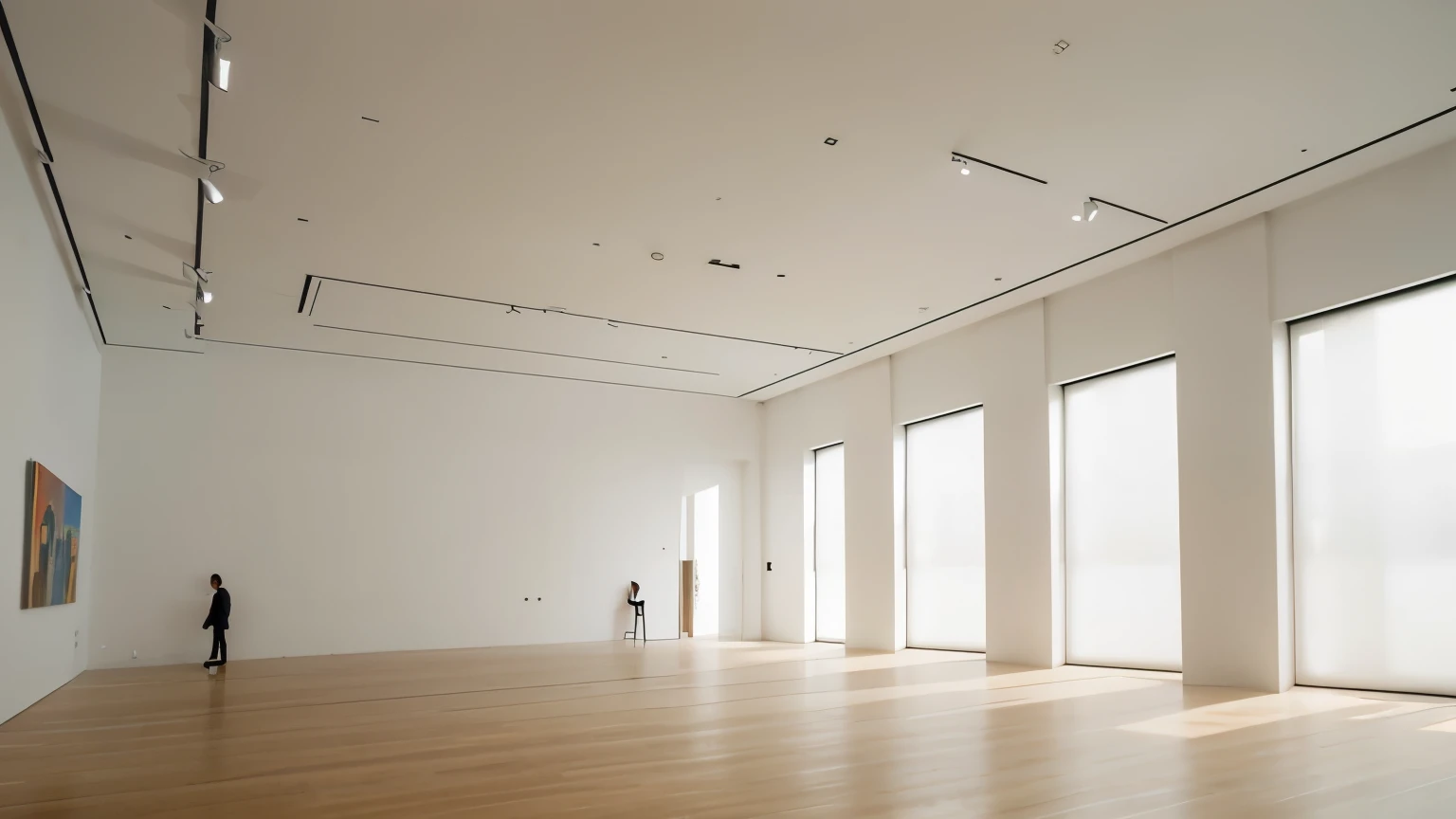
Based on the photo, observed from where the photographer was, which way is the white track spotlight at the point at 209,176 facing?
facing the viewer and to the right of the viewer

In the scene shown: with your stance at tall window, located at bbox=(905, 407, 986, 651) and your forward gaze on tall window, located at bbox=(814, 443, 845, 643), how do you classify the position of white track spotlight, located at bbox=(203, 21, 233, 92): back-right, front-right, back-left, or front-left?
back-left

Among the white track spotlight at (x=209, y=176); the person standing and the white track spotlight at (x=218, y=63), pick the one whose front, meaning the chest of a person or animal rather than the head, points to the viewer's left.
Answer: the person standing

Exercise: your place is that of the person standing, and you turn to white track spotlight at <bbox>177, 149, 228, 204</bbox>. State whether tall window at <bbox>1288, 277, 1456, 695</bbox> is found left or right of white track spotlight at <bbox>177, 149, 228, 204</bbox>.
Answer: left

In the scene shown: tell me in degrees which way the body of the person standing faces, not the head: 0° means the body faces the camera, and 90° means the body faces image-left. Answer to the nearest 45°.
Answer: approximately 90°

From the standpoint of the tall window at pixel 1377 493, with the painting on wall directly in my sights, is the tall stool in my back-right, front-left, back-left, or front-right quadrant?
front-right
